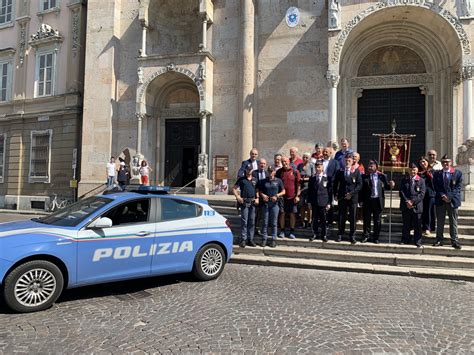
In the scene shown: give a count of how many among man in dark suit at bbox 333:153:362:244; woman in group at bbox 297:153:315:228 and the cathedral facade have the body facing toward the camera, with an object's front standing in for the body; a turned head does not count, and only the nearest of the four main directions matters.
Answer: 3

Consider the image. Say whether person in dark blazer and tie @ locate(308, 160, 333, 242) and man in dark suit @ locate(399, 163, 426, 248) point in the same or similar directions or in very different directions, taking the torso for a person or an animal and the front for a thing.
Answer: same or similar directions

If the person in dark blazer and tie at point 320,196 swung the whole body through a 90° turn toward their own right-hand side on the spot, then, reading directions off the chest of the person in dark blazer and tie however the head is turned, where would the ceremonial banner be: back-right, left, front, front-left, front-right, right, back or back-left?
back-right

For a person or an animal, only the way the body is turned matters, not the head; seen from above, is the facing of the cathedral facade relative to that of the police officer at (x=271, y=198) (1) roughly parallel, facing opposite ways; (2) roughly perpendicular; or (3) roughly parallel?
roughly parallel

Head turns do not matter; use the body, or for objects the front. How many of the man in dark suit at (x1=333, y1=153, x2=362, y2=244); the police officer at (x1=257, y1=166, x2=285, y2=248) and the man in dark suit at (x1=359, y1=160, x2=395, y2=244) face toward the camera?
3

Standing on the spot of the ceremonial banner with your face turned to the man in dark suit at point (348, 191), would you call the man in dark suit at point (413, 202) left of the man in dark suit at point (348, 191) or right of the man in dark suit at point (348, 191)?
left

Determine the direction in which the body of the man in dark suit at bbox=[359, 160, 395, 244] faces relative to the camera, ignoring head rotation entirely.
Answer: toward the camera

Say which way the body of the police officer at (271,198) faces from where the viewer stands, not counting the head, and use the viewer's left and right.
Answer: facing the viewer

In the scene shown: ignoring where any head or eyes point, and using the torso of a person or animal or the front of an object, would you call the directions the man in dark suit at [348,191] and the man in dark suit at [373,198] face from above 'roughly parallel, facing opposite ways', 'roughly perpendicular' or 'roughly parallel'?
roughly parallel

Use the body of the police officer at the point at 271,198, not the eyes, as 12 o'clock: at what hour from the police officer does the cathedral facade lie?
The cathedral facade is roughly at 6 o'clock from the police officer.

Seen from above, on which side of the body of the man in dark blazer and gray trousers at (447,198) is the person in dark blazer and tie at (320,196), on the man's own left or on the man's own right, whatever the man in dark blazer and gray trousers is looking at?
on the man's own right

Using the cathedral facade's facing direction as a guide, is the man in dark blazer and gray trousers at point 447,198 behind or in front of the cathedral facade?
in front

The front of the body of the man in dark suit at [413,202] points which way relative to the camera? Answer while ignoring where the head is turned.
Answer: toward the camera

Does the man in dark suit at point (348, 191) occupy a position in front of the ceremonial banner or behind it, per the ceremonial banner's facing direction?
in front

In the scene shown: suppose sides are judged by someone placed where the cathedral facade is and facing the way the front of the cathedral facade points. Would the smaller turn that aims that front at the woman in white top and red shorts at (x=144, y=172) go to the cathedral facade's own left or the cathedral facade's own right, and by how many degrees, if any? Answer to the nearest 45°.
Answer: approximately 90° to the cathedral facade's own right

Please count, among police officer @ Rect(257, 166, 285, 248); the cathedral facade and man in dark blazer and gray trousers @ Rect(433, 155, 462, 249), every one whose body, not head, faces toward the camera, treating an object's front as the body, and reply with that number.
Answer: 3

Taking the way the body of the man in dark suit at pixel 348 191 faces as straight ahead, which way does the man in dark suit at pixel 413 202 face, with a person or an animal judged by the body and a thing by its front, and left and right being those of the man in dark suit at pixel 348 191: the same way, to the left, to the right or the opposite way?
the same way

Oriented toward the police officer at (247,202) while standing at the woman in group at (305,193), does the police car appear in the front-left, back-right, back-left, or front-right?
front-left
